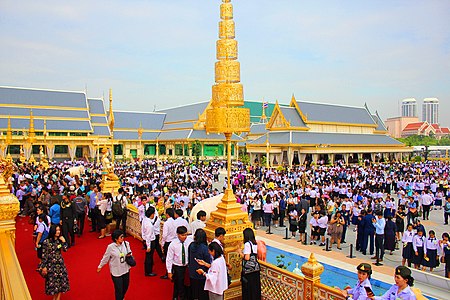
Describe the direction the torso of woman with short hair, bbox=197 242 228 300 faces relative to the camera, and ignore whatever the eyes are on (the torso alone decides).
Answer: to the viewer's left

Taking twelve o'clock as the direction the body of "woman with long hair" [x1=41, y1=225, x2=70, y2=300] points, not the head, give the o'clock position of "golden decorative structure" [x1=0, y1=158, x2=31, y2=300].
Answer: The golden decorative structure is roughly at 2 o'clock from the woman with long hair.

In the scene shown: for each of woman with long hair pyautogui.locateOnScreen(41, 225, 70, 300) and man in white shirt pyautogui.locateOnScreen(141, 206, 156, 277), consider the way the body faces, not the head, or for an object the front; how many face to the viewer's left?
0

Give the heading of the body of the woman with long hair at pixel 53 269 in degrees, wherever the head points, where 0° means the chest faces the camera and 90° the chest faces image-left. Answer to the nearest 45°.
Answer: approximately 315°

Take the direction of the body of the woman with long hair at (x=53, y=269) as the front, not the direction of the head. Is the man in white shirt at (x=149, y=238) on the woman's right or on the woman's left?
on the woman's left
